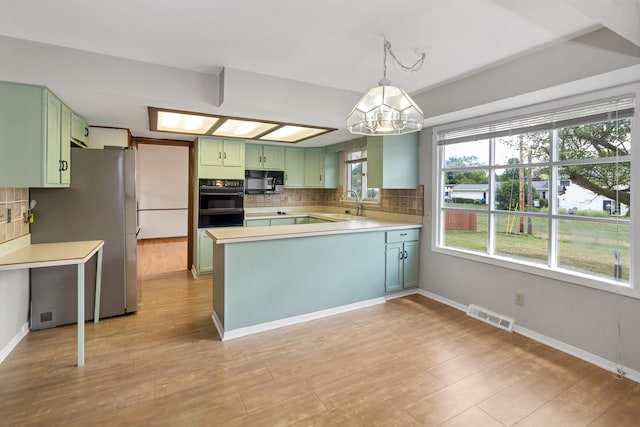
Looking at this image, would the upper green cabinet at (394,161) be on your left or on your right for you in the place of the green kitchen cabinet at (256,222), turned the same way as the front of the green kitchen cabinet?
on your left

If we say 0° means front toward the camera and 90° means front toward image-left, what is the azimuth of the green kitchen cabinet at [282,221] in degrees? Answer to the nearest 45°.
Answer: approximately 0°

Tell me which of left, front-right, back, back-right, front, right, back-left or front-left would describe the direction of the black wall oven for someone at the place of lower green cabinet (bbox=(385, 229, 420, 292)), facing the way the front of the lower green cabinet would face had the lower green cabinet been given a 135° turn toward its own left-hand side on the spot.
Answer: left

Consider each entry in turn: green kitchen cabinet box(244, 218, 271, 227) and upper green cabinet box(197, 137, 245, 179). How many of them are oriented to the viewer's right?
0

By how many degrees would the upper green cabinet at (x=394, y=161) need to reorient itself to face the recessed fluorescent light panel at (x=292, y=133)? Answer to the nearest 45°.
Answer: approximately 45° to its right

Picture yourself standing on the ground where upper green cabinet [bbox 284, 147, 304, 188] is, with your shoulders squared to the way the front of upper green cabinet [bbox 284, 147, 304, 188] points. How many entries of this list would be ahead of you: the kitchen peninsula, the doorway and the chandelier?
2

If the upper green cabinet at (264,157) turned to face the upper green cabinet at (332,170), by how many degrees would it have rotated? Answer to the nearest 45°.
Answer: approximately 90° to its left

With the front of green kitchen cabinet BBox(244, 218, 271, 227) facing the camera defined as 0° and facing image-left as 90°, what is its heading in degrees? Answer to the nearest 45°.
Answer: approximately 0°
